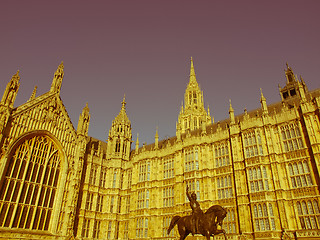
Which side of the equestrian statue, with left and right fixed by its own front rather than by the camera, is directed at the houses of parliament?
left

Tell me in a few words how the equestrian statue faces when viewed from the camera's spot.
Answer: facing to the right of the viewer
